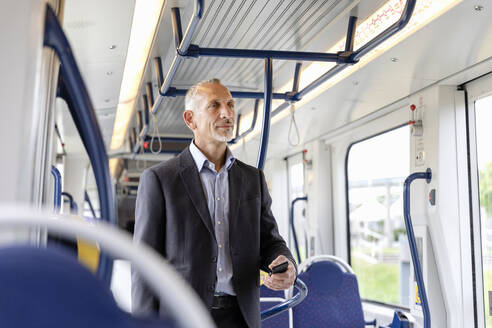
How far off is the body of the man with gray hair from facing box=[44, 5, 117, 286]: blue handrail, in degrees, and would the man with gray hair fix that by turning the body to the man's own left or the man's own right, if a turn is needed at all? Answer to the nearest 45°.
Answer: approximately 45° to the man's own right

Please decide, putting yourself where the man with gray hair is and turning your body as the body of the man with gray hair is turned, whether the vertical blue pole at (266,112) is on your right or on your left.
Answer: on your left

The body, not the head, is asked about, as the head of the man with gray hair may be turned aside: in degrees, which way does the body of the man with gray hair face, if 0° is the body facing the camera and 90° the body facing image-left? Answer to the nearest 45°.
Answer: approximately 315°

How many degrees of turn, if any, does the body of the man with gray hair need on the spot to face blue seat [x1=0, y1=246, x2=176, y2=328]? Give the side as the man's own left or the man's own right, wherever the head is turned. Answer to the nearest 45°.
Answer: approximately 45° to the man's own right

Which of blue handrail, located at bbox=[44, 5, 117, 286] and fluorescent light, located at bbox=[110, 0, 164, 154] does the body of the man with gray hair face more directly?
the blue handrail

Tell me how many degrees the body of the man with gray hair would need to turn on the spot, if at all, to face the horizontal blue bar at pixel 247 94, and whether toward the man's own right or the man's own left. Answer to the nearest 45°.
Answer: approximately 135° to the man's own left

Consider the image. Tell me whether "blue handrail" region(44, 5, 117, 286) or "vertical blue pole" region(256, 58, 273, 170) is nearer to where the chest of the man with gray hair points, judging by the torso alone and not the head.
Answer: the blue handrail
